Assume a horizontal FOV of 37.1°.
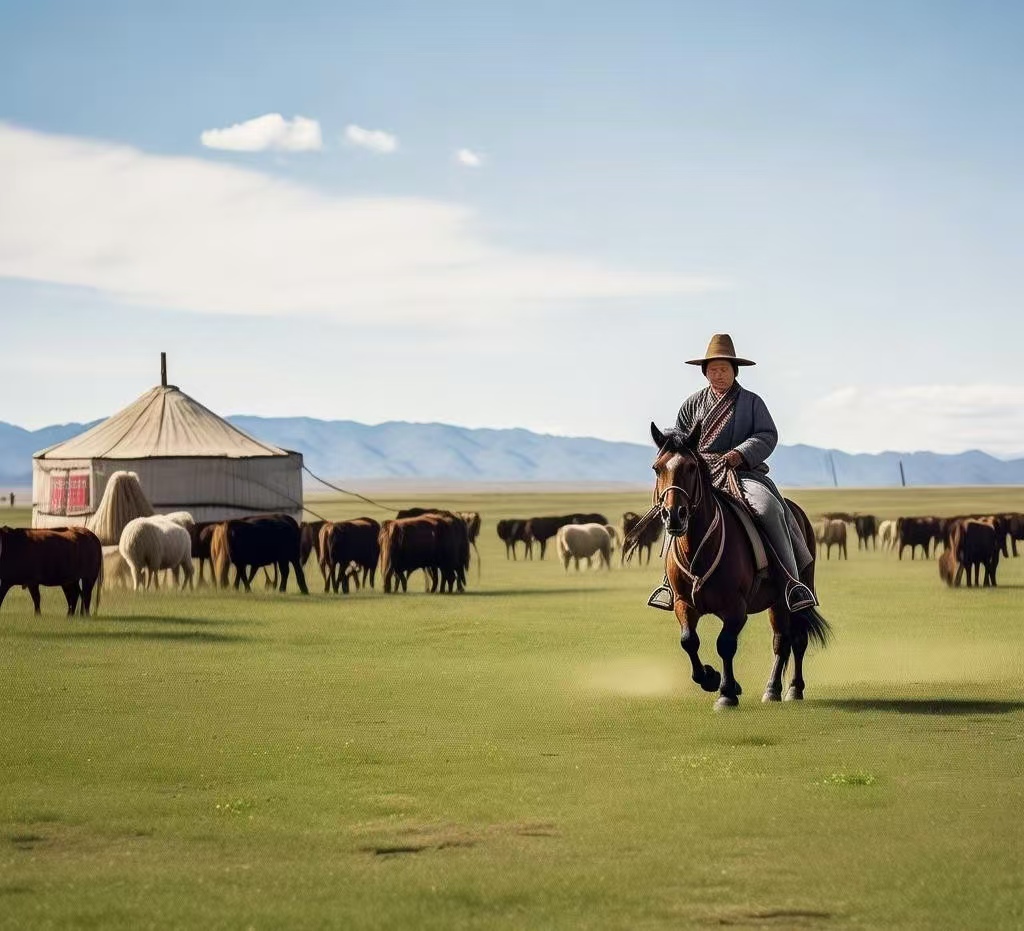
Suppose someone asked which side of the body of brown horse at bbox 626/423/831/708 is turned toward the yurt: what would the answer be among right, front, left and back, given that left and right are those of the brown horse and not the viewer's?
right

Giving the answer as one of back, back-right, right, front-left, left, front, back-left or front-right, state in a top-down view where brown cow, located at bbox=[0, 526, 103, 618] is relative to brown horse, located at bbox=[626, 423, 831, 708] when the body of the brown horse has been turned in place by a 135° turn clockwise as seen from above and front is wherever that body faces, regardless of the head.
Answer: front-left

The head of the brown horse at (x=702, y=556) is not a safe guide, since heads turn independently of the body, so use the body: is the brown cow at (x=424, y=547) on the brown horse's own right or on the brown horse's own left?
on the brown horse's own right

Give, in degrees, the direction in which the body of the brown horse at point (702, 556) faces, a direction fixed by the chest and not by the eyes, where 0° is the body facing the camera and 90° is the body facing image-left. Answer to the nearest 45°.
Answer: approximately 45°
